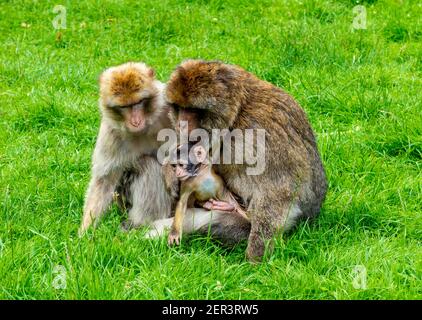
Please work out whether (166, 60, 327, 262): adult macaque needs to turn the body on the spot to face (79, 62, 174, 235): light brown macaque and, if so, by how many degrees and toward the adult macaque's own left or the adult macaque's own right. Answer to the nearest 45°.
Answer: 0° — it already faces it

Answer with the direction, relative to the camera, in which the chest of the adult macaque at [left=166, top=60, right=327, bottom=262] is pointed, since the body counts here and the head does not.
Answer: to the viewer's left

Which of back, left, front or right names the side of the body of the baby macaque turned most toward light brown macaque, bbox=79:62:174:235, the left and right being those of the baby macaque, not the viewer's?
right

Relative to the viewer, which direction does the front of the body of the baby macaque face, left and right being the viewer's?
facing the viewer and to the left of the viewer
